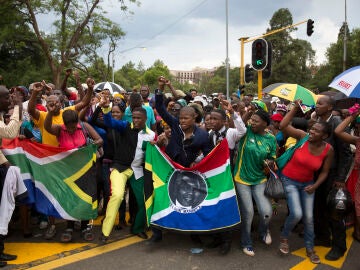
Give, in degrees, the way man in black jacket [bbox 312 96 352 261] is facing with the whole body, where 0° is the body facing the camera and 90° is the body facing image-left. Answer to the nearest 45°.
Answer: approximately 45°

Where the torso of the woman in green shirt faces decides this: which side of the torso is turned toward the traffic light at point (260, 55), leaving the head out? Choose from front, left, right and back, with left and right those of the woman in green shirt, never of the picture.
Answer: back

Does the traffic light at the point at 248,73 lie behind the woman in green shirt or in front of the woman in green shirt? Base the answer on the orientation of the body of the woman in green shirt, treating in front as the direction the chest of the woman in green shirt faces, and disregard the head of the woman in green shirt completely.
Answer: behind

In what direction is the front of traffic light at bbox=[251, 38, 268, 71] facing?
toward the camera

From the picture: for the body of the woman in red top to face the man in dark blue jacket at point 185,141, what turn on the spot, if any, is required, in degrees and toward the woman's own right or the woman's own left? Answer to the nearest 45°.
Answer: approximately 90° to the woman's own right

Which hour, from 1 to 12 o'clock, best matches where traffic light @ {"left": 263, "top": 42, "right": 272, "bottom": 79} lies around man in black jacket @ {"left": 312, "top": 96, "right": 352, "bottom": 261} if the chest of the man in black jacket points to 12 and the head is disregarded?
The traffic light is roughly at 4 o'clock from the man in black jacket.

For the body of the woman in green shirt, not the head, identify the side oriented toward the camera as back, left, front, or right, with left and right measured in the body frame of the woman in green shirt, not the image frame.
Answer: front

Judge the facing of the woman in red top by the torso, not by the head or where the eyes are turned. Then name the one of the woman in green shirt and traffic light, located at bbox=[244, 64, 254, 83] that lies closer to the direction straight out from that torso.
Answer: the woman in green shirt

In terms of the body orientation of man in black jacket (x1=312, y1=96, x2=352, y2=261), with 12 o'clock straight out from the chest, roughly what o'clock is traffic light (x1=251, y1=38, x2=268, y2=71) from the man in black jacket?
The traffic light is roughly at 4 o'clock from the man in black jacket.

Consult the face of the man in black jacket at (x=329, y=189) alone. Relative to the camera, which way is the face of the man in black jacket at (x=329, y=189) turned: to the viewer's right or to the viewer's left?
to the viewer's left

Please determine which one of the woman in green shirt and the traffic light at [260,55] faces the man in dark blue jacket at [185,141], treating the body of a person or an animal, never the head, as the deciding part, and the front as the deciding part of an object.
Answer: the traffic light

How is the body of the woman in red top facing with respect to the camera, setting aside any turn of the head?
toward the camera
